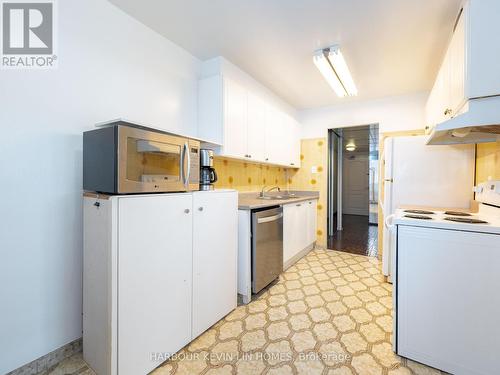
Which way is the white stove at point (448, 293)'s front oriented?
to the viewer's left

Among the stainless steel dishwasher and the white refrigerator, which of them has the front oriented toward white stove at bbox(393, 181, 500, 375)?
the stainless steel dishwasher

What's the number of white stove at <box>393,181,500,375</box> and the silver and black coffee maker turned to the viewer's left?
1

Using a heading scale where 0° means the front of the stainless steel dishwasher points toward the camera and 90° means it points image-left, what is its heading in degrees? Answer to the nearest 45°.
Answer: approximately 315°

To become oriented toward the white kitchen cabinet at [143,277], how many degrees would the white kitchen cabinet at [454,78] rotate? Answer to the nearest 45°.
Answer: approximately 45° to its left

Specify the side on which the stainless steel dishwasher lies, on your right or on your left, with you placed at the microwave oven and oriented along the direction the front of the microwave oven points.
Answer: on your left

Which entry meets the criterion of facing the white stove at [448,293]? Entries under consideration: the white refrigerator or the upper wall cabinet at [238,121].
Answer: the upper wall cabinet

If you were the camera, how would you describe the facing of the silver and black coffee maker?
facing the viewer and to the right of the viewer

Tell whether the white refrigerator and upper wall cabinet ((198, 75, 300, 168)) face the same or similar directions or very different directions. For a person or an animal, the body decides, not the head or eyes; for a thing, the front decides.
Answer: very different directions

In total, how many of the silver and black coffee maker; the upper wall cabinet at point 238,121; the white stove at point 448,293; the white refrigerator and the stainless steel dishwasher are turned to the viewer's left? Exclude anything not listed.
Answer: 2

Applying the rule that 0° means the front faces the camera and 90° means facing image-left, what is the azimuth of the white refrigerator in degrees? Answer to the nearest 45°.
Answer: approximately 90°

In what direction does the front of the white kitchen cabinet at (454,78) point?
to the viewer's left

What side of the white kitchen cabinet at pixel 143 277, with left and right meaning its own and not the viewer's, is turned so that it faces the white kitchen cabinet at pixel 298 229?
left

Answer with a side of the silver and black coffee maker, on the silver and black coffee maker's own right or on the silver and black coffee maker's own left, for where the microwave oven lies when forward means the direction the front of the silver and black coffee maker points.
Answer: on the silver and black coffee maker's own right
